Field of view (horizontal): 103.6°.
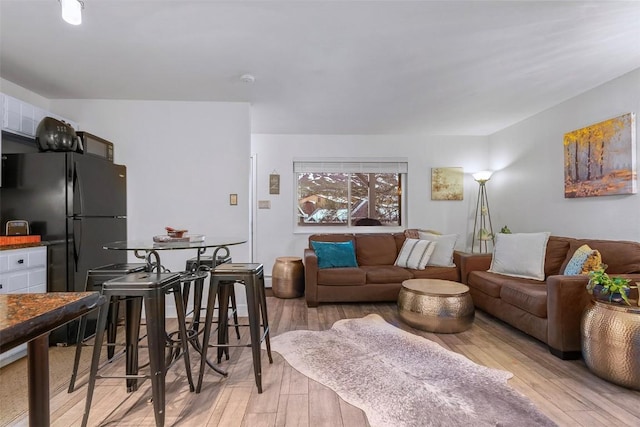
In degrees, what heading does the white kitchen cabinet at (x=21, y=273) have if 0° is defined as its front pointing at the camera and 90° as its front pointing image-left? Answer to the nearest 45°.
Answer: approximately 315°

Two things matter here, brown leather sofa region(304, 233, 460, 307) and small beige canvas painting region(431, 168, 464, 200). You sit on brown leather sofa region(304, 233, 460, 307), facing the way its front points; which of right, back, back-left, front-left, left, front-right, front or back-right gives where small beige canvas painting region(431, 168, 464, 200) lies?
back-left

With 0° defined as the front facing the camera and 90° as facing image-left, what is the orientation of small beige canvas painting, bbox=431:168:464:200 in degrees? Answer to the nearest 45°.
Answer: approximately 0°

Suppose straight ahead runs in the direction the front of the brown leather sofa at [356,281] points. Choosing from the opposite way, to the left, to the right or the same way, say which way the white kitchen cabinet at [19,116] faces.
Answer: to the left

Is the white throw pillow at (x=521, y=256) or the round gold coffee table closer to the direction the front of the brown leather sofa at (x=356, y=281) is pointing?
the round gold coffee table

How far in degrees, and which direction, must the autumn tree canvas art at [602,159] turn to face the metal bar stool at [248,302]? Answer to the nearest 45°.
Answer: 0° — it already faces it

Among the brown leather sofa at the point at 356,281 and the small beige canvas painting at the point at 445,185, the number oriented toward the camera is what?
2

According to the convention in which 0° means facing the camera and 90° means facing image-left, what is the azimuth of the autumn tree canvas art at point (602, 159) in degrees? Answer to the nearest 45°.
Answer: approximately 45°

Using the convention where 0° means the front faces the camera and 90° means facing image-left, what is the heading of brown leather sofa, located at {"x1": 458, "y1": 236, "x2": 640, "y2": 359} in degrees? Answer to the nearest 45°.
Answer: approximately 45°

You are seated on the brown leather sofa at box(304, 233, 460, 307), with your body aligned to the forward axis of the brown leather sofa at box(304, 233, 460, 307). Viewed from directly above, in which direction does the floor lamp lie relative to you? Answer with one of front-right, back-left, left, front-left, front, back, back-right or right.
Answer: back-left
